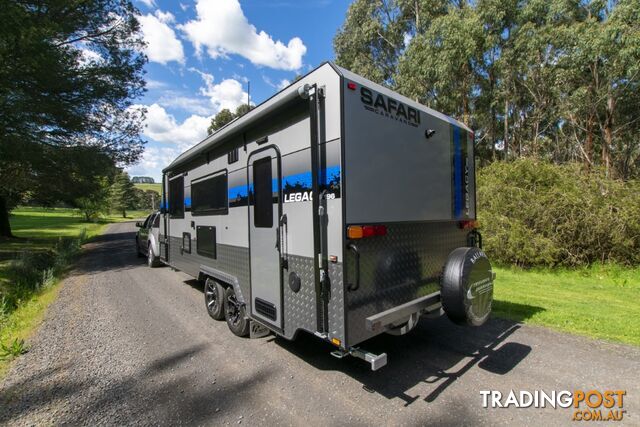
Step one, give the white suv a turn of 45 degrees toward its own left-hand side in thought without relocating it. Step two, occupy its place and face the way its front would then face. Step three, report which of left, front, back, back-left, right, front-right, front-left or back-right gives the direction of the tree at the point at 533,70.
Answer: back

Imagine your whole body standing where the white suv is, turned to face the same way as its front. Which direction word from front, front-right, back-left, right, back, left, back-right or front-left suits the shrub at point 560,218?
back

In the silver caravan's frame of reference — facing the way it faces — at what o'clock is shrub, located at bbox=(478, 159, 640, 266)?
The shrub is roughly at 3 o'clock from the silver caravan.

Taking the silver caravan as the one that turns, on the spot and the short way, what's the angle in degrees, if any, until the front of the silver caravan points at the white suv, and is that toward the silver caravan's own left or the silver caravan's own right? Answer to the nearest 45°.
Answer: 0° — it already faces it

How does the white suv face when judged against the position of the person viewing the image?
facing away from the viewer and to the left of the viewer

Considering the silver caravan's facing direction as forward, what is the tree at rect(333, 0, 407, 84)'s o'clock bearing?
The tree is roughly at 2 o'clock from the silver caravan.

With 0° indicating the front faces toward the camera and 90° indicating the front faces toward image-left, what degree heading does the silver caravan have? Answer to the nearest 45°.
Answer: approximately 135°

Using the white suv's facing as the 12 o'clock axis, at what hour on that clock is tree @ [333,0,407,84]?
The tree is roughly at 4 o'clock from the white suv.

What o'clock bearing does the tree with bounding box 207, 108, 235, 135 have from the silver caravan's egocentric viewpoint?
The tree is roughly at 1 o'clock from the silver caravan.
